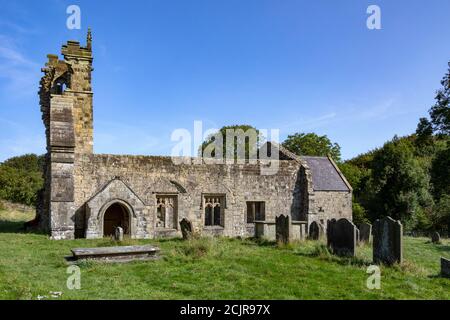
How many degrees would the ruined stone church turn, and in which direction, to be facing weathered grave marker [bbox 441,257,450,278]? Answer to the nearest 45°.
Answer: approximately 45° to its left

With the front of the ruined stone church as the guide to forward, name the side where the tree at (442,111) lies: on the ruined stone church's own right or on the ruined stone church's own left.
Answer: on the ruined stone church's own left

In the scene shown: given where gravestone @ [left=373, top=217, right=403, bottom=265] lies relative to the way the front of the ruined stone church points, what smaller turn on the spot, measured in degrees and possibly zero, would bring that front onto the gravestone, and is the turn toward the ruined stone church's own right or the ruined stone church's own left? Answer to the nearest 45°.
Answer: approximately 45° to the ruined stone church's own left

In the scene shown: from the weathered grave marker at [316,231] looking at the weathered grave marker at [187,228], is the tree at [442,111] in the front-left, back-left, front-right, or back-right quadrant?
back-right

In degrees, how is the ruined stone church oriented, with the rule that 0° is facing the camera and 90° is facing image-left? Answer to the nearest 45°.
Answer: approximately 0°

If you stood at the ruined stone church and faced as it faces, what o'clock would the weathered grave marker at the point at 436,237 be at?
The weathered grave marker is roughly at 9 o'clock from the ruined stone church.

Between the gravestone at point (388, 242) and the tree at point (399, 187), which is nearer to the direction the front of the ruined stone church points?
the gravestone

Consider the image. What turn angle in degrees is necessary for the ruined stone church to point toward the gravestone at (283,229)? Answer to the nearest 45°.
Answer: approximately 45° to its left

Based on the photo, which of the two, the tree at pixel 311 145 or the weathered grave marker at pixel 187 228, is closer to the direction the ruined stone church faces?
the weathered grave marker

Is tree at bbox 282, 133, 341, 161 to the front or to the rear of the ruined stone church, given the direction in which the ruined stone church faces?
to the rear
